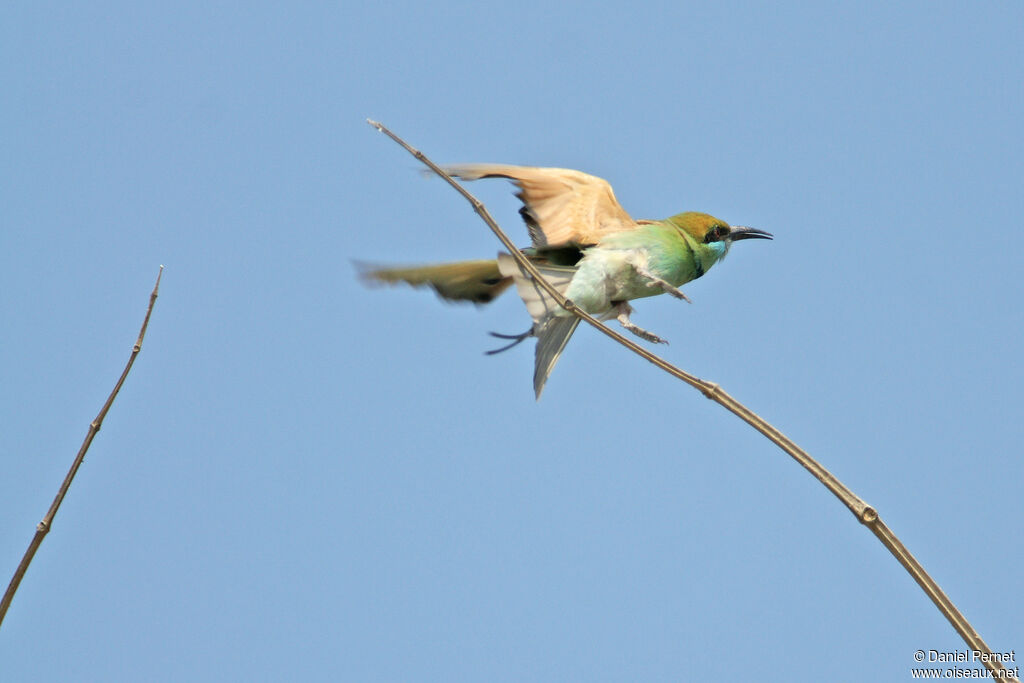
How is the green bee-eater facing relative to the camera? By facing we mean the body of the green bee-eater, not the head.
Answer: to the viewer's right
